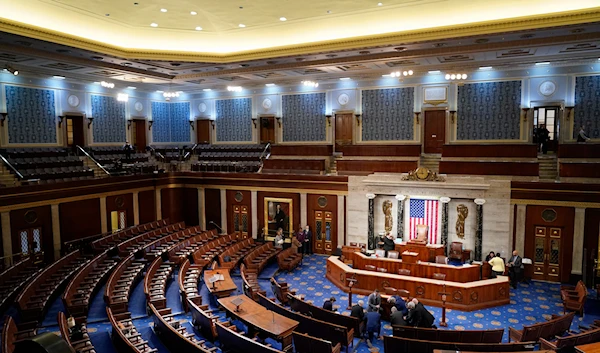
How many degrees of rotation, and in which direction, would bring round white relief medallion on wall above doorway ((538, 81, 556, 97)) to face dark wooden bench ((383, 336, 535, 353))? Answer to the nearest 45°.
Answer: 0° — it already faces it

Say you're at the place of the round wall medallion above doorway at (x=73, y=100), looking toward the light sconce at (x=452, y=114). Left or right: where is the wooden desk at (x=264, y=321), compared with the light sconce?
right

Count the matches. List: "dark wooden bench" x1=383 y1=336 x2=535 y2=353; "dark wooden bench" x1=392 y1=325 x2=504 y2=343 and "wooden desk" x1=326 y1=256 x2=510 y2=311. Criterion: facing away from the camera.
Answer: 2

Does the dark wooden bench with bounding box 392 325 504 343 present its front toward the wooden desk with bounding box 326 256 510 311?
yes

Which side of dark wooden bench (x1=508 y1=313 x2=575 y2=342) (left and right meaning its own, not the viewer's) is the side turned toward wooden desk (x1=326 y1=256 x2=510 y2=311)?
front

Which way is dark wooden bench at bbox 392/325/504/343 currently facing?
away from the camera

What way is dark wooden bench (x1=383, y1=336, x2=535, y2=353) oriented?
away from the camera

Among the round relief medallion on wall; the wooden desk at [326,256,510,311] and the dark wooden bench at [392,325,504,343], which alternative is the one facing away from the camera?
the dark wooden bench

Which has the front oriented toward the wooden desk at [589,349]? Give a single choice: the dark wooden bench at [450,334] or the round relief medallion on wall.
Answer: the round relief medallion on wall

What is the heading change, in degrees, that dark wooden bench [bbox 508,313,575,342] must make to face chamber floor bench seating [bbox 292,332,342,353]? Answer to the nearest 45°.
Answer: approximately 90° to its left

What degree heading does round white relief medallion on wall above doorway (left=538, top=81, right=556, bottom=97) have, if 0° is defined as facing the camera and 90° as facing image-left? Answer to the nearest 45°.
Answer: approximately 0°

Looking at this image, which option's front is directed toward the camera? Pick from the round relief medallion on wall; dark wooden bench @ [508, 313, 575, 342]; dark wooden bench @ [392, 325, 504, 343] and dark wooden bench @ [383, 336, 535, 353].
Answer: the round relief medallion on wall

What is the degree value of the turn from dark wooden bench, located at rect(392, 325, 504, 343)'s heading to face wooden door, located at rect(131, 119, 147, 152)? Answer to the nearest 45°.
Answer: approximately 45° to its left

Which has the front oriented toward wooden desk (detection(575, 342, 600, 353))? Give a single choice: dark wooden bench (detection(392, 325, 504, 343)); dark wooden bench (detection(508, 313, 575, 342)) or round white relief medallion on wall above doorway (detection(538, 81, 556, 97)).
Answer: the round white relief medallion on wall above doorway

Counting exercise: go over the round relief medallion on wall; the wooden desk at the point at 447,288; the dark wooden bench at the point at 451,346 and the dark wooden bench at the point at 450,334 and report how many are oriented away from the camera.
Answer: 2

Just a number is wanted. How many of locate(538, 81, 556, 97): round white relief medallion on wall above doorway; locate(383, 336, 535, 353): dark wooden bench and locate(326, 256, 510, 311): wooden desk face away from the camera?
1

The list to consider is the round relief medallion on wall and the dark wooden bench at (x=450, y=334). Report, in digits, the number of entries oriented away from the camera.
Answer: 1

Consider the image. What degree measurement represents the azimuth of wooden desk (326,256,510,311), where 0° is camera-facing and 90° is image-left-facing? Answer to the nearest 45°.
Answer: approximately 45°
